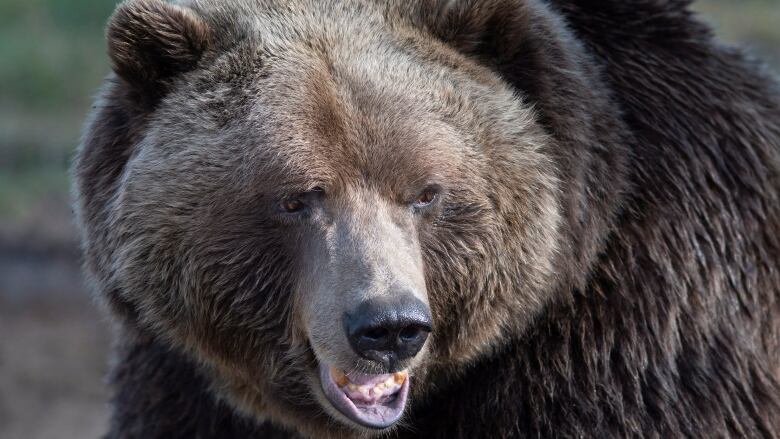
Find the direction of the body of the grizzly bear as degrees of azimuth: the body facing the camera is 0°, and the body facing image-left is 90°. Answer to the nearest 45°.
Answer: approximately 45°
